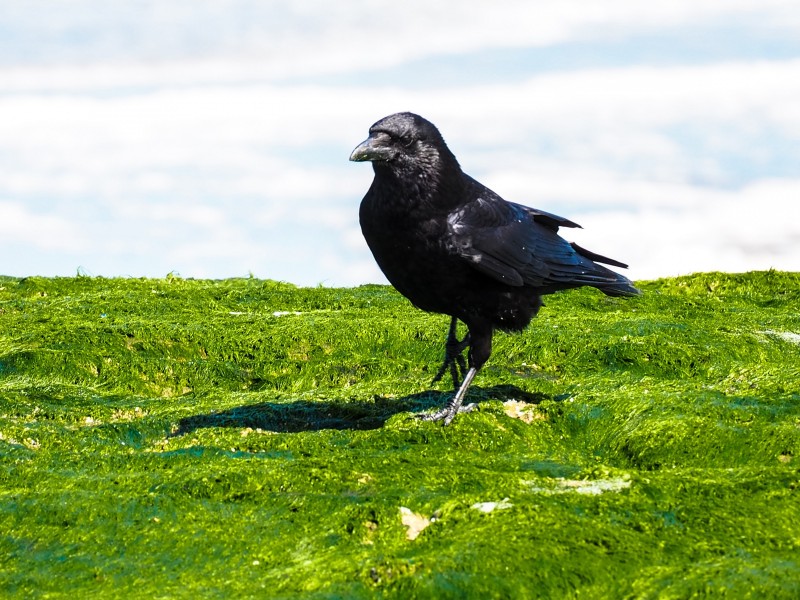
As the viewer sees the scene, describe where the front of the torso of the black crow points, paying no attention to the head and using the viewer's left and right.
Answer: facing the viewer and to the left of the viewer
